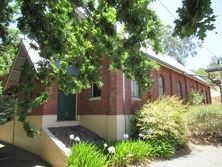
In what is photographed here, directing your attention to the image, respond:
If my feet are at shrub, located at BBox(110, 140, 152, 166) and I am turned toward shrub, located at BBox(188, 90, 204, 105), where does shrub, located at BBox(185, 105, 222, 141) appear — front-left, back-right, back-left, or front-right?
front-right

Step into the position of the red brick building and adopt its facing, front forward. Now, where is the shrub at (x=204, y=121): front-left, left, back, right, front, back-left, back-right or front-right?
back-left

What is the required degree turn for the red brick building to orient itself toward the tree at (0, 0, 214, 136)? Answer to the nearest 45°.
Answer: approximately 45° to its left

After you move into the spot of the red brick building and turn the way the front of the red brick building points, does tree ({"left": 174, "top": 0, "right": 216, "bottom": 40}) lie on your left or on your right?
on your left

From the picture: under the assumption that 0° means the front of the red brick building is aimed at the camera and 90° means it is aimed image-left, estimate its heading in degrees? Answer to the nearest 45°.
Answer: approximately 45°
